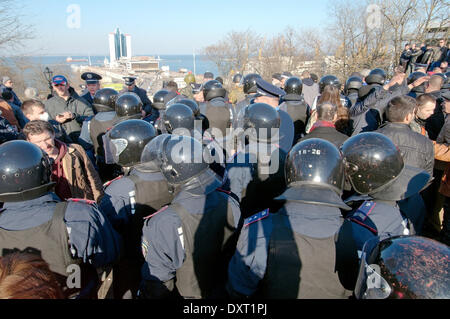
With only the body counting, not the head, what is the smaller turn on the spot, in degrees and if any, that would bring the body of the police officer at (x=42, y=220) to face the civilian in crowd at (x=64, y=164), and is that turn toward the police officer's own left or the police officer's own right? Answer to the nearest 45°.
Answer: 0° — they already face them

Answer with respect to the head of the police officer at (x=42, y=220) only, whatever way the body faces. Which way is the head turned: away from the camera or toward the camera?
away from the camera

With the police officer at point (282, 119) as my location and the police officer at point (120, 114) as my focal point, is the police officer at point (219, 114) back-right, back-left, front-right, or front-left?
front-right

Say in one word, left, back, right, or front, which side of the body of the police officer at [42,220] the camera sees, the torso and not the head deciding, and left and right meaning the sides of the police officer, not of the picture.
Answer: back

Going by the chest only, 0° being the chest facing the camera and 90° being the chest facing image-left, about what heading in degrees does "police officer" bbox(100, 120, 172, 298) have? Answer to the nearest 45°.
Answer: approximately 135°

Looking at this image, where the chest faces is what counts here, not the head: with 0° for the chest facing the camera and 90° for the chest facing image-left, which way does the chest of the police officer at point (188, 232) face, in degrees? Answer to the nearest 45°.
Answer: approximately 135°

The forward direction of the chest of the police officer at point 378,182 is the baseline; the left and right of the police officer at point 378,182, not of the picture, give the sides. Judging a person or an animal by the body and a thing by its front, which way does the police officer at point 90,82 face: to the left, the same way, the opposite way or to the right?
the opposite way

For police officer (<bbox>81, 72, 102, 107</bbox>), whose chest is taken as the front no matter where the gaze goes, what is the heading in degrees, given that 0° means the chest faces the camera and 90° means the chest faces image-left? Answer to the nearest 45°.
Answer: approximately 0°

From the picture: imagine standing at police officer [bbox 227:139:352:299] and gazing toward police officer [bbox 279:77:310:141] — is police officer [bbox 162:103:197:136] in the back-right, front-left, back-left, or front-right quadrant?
front-left

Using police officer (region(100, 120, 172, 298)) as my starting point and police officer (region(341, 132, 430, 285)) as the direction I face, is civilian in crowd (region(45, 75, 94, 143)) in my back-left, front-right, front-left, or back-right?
back-left

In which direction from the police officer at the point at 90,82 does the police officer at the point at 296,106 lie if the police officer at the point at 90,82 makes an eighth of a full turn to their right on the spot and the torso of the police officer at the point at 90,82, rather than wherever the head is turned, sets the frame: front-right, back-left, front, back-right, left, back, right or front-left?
left

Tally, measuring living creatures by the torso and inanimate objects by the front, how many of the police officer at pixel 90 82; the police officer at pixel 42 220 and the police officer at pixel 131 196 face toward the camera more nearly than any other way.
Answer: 1

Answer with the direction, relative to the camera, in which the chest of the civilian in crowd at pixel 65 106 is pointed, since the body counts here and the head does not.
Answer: toward the camera

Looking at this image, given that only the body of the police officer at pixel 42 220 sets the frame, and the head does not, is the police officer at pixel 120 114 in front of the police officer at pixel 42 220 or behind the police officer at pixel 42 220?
in front

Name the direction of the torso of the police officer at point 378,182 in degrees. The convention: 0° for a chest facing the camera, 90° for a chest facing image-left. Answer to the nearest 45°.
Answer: approximately 135°
